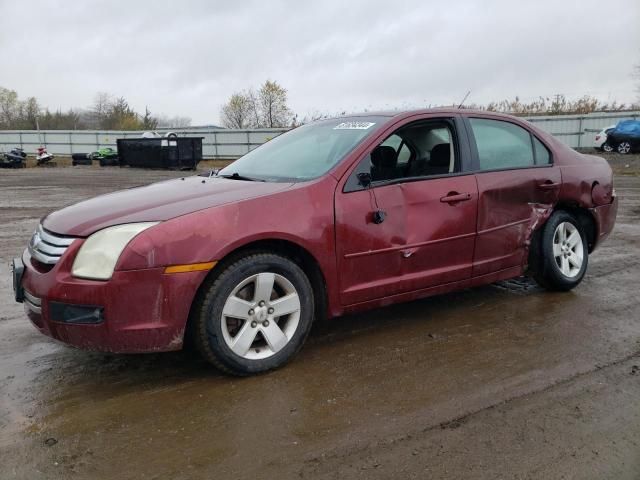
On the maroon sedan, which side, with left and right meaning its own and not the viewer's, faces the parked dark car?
back

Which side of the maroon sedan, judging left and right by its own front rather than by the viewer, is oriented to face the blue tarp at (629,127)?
back

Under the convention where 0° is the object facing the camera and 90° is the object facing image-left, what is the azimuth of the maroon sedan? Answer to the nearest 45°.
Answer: approximately 45°

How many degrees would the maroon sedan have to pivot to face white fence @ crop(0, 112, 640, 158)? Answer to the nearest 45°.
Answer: approximately 135° to its right

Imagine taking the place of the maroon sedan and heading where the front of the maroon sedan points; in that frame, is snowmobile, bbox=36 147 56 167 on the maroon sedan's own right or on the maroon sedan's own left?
on the maroon sedan's own right

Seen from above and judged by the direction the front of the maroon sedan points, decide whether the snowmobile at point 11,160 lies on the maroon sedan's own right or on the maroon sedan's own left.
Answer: on the maroon sedan's own right
